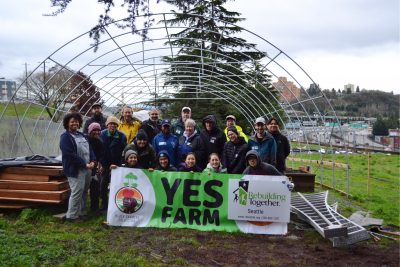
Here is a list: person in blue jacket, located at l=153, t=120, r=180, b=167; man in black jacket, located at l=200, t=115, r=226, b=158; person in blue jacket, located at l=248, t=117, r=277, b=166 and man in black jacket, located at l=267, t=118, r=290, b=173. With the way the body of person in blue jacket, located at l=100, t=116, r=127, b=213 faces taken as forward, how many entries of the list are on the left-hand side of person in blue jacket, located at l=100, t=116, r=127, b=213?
4

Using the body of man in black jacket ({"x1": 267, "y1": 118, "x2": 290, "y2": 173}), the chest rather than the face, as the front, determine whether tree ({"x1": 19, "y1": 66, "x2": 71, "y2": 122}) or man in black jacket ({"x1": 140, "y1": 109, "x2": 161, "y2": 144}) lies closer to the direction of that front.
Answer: the man in black jacket

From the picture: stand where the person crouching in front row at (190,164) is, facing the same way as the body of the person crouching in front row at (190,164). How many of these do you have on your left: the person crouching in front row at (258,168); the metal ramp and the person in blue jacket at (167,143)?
2

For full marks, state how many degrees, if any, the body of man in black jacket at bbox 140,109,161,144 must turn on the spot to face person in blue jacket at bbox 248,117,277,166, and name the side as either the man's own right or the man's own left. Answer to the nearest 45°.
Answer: approximately 45° to the man's own left

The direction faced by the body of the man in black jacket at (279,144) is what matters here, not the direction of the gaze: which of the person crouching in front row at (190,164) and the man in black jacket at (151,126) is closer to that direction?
the person crouching in front row

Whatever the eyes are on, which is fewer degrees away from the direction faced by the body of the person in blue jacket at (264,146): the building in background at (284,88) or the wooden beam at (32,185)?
the wooden beam

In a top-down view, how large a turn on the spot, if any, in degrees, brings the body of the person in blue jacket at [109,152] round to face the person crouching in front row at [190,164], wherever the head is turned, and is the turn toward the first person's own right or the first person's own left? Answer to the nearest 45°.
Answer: approximately 45° to the first person's own left

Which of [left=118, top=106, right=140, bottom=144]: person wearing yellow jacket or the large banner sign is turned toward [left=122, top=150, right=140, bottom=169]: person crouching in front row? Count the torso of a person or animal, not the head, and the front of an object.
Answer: the person wearing yellow jacket

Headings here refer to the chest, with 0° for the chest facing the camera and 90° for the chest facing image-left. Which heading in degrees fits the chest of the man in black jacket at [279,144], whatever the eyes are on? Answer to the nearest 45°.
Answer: approximately 0°
